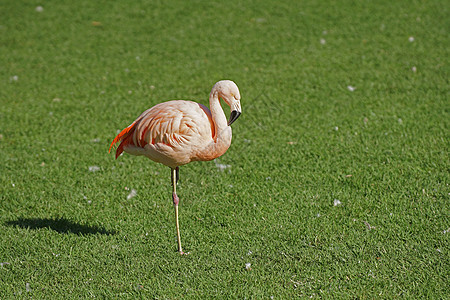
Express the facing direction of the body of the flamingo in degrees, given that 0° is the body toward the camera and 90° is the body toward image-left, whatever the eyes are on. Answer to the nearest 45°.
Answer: approximately 270°

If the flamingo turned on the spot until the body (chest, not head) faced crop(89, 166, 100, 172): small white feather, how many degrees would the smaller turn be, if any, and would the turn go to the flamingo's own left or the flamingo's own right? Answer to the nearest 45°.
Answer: approximately 135° to the flamingo's own left
